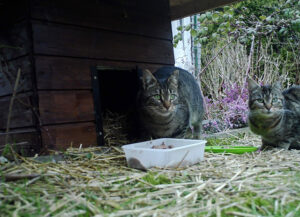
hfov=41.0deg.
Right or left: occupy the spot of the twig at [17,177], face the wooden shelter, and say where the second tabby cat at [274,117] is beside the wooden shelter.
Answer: right

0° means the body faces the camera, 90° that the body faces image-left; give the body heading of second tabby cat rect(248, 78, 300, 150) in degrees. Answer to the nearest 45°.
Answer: approximately 45°

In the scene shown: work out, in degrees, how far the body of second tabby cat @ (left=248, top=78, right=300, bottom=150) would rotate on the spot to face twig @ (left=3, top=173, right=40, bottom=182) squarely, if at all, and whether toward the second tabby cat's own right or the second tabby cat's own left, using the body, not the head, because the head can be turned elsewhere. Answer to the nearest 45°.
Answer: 0° — it already faces it

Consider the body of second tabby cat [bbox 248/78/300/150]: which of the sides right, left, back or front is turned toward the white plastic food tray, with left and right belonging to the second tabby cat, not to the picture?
front

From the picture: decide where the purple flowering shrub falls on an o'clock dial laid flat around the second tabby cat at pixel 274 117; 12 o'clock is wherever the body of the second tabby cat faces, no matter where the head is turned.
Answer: The purple flowering shrub is roughly at 4 o'clock from the second tabby cat.

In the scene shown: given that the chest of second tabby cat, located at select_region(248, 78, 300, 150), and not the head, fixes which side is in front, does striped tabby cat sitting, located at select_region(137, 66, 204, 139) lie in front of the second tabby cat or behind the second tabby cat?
in front
